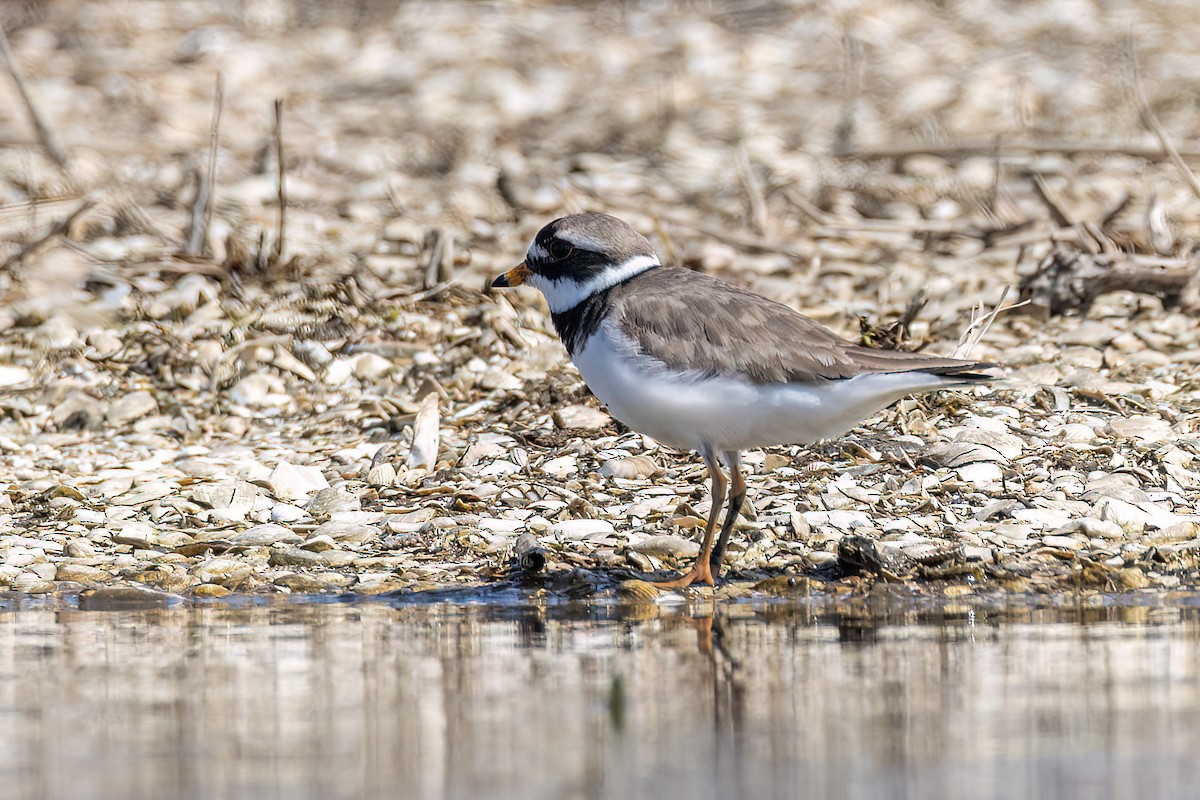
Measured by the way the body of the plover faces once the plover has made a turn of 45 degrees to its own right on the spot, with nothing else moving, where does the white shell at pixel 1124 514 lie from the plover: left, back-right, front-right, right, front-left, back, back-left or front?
back-right

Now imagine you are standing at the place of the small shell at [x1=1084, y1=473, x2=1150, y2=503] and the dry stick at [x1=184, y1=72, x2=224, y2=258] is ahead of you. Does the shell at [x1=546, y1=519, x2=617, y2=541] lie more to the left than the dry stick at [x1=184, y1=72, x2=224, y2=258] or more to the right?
left

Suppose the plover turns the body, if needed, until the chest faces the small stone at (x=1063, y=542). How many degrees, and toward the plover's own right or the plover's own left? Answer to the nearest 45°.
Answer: approximately 180°

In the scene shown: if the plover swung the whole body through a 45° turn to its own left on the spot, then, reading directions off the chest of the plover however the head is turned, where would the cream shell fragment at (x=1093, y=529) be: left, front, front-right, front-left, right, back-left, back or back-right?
back-left

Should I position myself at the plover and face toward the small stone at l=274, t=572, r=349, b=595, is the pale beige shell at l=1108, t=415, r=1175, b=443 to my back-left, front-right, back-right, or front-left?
back-right

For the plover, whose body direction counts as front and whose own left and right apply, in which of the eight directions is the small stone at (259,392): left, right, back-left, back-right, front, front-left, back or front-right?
front-right

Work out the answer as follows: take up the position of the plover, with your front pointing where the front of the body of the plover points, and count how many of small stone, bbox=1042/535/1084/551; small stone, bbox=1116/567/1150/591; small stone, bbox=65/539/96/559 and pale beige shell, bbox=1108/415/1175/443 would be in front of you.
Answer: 1

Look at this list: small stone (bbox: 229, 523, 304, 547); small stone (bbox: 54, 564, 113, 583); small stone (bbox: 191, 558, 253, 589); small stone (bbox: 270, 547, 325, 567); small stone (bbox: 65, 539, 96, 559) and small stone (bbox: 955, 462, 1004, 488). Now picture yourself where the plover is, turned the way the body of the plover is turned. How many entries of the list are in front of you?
5

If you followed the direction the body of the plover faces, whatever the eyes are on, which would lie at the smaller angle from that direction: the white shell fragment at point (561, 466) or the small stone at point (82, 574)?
the small stone

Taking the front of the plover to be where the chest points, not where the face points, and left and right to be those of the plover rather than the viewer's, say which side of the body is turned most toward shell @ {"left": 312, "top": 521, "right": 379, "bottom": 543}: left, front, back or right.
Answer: front

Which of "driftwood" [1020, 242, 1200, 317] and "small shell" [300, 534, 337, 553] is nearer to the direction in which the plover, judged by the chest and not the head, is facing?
the small shell

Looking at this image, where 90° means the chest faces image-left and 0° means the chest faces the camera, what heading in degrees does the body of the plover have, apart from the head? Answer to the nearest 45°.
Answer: approximately 90°

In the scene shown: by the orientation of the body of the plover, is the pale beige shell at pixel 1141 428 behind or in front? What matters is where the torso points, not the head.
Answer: behind

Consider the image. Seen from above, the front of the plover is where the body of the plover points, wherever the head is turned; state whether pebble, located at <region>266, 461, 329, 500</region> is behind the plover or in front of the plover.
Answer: in front

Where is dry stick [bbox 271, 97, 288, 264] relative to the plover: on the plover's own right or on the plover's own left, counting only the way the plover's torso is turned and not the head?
on the plover's own right
